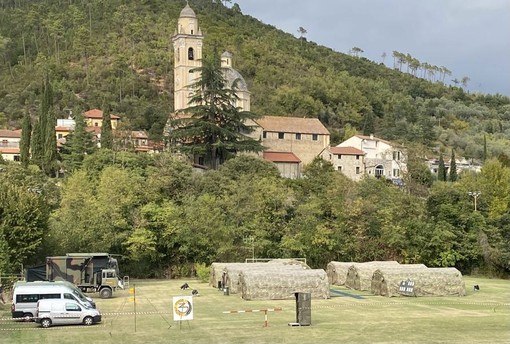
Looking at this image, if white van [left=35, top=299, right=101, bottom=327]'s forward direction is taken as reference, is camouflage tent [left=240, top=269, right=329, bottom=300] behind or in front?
in front

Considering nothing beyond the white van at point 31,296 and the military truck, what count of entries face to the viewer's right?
2

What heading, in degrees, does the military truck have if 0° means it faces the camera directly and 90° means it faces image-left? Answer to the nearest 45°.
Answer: approximately 270°

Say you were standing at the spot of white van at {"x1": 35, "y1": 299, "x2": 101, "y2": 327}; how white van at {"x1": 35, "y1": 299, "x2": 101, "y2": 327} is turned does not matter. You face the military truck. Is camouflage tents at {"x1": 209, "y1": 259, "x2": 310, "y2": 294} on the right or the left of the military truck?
right

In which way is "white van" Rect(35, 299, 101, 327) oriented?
to the viewer's right

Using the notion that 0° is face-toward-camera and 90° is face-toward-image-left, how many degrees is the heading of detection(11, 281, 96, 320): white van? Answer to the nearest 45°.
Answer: approximately 270°
